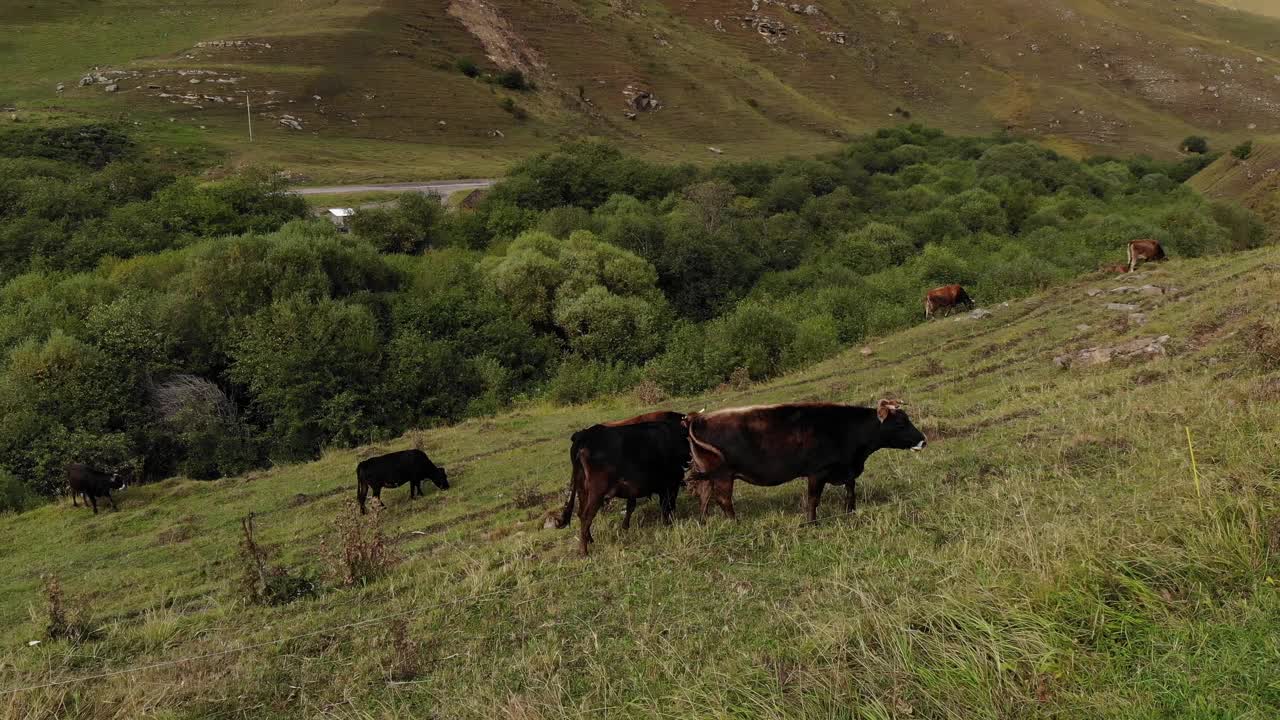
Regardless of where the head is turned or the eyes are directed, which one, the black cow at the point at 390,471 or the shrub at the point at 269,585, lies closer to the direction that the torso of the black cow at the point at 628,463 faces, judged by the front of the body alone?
the black cow

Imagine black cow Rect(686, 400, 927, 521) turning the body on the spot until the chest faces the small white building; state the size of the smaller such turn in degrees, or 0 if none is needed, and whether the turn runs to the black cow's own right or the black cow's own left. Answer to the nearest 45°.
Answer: approximately 135° to the black cow's own left

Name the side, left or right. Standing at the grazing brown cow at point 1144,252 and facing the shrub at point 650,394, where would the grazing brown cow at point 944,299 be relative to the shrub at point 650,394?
right

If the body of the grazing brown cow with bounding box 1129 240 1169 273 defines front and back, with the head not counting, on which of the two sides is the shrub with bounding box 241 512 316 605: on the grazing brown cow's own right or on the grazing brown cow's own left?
on the grazing brown cow's own right

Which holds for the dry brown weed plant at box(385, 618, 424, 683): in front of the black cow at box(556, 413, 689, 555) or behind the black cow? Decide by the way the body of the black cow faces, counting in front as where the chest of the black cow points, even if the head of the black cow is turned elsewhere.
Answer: behind

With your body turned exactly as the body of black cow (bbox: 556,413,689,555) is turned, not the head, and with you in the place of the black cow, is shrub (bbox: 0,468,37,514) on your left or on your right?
on your left

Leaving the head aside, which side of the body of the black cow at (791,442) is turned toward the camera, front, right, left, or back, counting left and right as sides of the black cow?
right

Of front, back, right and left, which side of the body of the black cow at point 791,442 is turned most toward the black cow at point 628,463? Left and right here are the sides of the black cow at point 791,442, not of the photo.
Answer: back

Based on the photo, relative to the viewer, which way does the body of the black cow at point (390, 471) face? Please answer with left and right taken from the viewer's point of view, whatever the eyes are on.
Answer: facing to the right of the viewer
